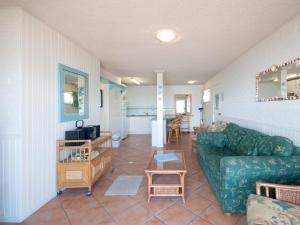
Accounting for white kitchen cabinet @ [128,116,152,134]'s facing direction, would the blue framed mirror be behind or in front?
in front

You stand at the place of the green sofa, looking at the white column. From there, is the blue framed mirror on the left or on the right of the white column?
left

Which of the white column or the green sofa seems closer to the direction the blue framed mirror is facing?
the green sofa

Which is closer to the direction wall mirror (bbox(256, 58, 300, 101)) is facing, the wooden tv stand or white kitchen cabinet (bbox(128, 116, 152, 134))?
the wooden tv stand

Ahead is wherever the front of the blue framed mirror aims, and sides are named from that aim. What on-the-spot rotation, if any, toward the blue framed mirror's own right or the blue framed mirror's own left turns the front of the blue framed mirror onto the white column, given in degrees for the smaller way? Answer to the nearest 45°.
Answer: approximately 90° to the blue framed mirror's own left

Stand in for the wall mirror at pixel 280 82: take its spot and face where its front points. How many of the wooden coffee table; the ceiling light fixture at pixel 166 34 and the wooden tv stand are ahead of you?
3

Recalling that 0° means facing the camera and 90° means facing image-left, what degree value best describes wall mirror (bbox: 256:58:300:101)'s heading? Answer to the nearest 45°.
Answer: approximately 45°

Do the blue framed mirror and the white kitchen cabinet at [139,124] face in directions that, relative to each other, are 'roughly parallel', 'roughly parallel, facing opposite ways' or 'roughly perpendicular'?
roughly perpendicular

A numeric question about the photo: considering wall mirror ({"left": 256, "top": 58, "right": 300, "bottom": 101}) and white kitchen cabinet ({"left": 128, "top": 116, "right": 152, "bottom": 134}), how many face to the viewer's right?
0

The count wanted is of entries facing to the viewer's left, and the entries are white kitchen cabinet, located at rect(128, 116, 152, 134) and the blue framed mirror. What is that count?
0

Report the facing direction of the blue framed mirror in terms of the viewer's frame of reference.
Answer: facing the viewer and to the right of the viewer

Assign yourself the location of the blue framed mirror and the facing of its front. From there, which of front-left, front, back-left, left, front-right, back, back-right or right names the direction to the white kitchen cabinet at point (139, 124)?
left

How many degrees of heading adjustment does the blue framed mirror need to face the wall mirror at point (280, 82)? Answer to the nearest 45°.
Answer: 0° — it already faces it

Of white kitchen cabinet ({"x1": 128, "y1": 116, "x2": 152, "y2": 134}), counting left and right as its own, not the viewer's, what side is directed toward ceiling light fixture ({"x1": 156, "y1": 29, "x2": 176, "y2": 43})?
front

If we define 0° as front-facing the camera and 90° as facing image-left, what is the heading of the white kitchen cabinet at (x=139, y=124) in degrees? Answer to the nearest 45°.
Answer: approximately 0°

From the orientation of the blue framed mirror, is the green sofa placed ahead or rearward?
ahead
